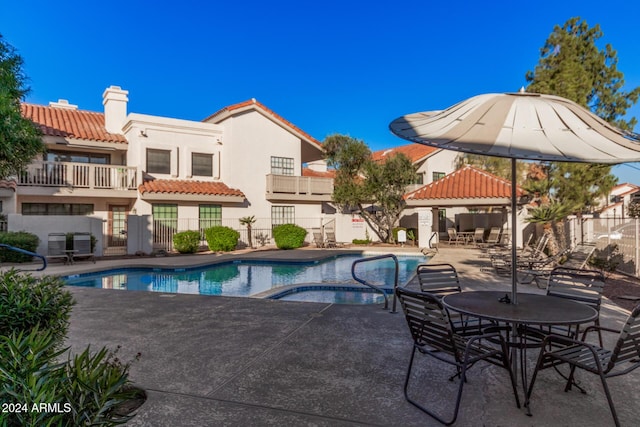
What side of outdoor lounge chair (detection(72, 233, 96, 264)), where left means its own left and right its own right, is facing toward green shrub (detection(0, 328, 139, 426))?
front

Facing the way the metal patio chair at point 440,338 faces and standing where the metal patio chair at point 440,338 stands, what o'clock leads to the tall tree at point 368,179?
The tall tree is roughly at 10 o'clock from the metal patio chair.

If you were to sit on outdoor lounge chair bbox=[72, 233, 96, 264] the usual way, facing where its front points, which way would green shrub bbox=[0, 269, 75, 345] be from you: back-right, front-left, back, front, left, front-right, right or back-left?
front

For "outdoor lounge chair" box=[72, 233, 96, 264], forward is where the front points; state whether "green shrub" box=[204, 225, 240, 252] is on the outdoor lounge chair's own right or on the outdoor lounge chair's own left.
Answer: on the outdoor lounge chair's own left

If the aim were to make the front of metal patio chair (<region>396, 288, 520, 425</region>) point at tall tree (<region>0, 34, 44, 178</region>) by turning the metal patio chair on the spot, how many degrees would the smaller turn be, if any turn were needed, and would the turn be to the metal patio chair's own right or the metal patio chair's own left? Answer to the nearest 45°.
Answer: approximately 135° to the metal patio chair's own left

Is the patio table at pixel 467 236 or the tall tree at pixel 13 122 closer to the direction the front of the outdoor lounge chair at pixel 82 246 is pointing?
the tall tree

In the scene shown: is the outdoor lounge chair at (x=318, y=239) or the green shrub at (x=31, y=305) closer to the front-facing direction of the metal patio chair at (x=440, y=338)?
the outdoor lounge chair

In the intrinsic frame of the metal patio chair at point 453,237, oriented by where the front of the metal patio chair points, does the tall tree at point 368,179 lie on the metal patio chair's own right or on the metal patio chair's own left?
on the metal patio chair's own right

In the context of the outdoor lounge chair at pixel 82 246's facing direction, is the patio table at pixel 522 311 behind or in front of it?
in front

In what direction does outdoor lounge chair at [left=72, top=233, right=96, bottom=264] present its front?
toward the camera

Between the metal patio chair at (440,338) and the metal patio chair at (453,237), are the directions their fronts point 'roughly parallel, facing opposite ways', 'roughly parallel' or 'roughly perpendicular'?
roughly perpendicular

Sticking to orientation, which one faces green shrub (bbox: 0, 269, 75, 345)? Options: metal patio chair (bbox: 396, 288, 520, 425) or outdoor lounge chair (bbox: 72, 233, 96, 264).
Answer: the outdoor lounge chair

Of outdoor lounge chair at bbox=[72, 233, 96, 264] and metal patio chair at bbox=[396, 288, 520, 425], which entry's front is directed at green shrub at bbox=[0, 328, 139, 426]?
the outdoor lounge chair

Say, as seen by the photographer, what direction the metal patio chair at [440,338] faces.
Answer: facing away from the viewer and to the right of the viewer

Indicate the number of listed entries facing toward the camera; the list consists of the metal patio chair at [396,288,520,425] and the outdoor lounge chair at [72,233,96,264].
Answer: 1

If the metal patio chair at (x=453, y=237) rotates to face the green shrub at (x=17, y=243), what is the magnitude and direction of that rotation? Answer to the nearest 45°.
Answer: approximately 90° to its right

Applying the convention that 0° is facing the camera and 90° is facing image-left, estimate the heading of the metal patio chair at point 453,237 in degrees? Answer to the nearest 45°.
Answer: approximately 315°

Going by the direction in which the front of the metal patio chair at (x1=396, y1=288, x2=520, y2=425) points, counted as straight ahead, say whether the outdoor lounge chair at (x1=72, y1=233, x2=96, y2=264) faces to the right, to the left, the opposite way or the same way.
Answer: to the right

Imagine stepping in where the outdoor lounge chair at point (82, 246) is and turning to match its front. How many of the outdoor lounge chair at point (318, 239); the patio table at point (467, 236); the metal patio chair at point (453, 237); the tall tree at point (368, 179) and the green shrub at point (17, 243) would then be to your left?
4
